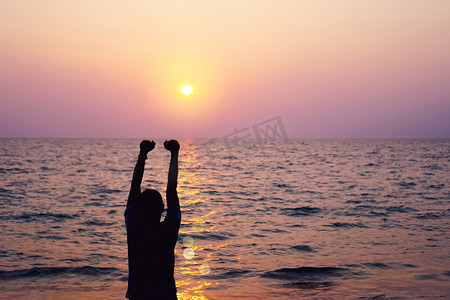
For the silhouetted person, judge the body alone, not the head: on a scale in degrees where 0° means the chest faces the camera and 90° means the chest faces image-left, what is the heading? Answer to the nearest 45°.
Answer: approximately 180°
